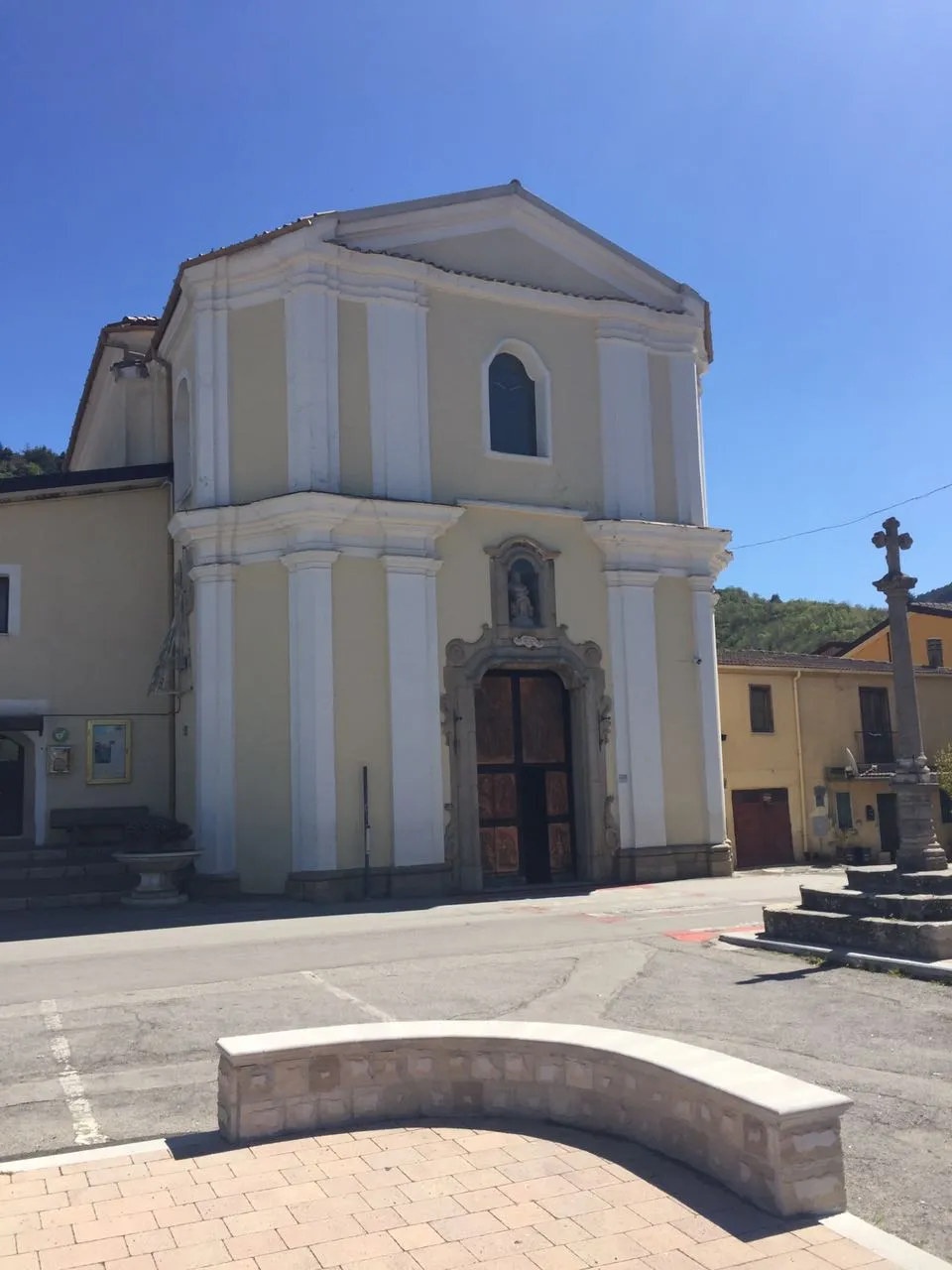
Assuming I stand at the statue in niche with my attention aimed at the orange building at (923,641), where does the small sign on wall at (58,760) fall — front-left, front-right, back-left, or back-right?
back-left

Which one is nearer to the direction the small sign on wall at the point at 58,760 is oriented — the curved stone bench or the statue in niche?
the curved stone bench

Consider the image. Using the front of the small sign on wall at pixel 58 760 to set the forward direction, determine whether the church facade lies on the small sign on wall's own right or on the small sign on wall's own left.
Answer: on the small sign on wall's own left

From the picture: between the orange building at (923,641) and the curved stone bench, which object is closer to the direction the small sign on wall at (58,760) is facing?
the curved stone bench

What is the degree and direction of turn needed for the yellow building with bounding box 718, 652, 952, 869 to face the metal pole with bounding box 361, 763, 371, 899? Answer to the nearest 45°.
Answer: approximately 45° to its right

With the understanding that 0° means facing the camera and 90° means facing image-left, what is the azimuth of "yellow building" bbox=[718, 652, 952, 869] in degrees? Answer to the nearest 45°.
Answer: approximately 0°

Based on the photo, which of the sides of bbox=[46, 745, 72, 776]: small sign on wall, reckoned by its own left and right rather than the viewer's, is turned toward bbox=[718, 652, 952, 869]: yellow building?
left

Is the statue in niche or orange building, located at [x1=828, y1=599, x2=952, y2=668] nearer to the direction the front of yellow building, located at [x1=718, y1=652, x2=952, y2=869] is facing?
the statue in niche

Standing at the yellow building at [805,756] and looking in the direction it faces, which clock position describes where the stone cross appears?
The stone cross is roughly at 12 o'clock from the yellow building.

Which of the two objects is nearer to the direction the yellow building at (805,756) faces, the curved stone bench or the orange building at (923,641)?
the curved stone bench

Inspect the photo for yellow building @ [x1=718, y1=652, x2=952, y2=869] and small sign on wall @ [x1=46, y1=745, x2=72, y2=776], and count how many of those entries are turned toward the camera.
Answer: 2

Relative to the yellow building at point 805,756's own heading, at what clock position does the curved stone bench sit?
The curved stone bench is roughly at 12 o'clock from the yellow building.
